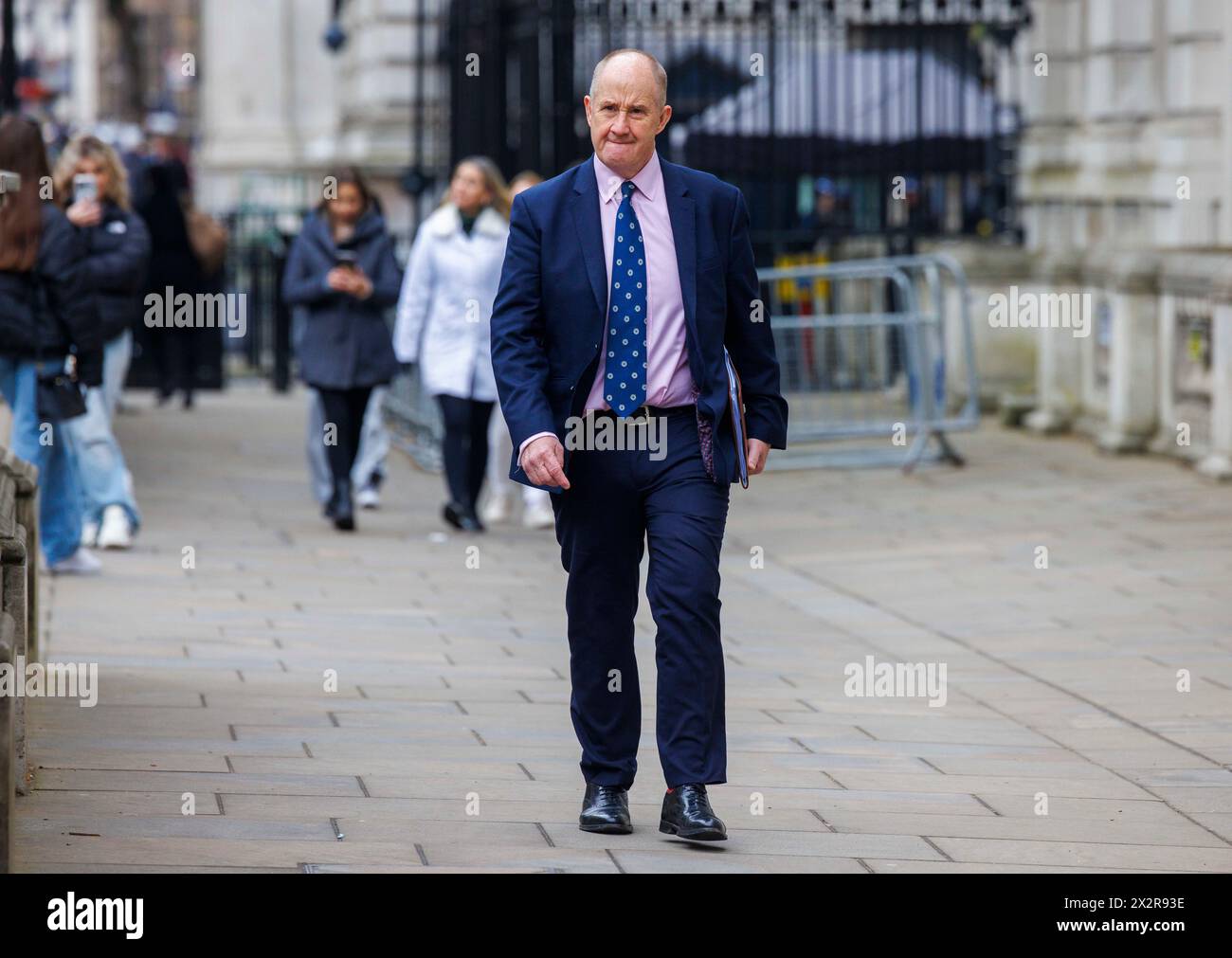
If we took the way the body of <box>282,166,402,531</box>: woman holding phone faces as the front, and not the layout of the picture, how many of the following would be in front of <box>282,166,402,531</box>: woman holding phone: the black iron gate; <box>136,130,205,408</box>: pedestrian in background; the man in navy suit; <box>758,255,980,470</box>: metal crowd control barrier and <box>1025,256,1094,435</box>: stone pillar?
1

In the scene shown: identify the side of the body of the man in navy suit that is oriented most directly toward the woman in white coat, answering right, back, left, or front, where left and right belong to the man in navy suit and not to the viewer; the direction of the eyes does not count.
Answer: back

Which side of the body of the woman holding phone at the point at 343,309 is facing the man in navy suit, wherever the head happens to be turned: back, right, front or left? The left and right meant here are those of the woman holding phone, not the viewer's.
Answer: front

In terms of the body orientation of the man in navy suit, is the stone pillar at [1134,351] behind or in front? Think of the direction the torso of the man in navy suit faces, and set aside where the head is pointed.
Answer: behind

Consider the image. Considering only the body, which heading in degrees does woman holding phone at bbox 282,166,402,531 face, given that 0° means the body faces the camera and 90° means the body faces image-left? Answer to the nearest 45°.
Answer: approximately 0°

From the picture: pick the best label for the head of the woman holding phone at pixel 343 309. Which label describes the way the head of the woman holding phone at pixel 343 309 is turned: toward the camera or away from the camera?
toward the camera

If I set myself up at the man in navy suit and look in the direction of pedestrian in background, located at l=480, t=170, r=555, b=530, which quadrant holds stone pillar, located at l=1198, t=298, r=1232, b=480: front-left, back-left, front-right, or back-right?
front-right

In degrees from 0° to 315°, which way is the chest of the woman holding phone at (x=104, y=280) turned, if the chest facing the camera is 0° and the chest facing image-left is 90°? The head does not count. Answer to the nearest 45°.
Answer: approximately 0°

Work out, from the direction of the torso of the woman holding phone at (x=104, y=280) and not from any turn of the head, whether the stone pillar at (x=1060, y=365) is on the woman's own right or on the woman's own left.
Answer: on the woman's own left

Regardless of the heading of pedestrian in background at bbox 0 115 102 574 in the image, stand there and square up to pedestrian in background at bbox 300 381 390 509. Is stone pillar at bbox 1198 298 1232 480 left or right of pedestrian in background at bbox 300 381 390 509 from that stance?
right

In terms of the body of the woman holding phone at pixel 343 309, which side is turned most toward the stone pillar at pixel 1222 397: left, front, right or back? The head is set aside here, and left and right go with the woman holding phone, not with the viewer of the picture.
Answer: left
